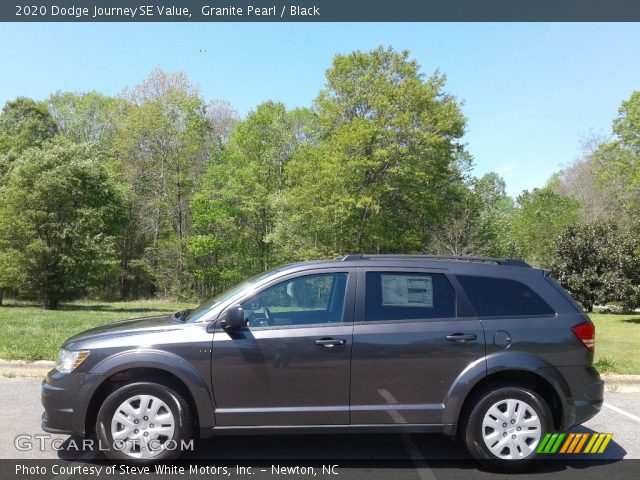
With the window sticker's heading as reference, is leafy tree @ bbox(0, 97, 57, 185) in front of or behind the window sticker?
behind

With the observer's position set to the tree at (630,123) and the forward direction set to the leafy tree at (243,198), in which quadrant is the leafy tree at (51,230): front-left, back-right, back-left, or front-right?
front-left

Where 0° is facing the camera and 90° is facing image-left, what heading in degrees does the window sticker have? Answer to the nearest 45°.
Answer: approximately 0°

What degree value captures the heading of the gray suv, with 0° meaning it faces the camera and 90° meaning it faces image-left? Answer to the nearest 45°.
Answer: approximately 90°

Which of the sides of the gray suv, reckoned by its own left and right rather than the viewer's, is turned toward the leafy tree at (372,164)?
right
